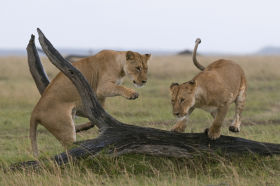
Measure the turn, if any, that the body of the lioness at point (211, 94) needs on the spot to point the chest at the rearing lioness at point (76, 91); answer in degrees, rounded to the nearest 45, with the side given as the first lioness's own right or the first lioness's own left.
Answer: approximately 45° to the first lioness's own right

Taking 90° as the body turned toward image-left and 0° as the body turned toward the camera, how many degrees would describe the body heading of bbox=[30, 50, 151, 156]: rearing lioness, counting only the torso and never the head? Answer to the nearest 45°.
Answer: approximately 270°

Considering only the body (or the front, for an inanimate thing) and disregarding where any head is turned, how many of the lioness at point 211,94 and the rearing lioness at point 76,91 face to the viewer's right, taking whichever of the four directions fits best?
1

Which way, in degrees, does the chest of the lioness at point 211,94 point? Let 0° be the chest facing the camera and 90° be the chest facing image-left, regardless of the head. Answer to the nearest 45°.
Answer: approximately 45°

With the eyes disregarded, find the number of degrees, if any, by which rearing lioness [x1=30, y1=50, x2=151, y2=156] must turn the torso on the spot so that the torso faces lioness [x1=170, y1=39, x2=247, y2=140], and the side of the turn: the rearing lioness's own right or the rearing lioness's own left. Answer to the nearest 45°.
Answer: approximately 45° to the rearing lioness's own right
